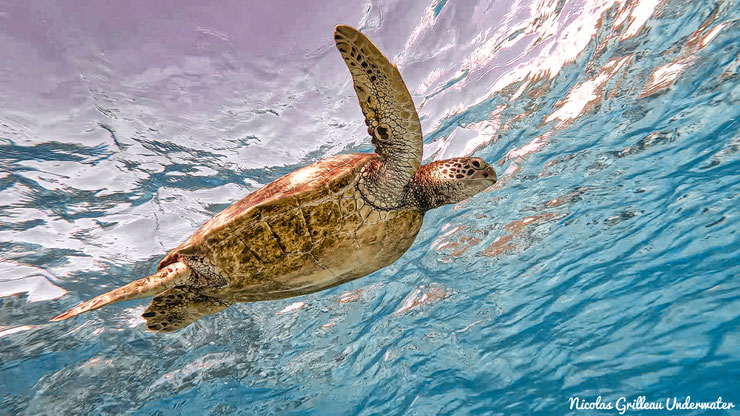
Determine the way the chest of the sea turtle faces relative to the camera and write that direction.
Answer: to the viewer's right
